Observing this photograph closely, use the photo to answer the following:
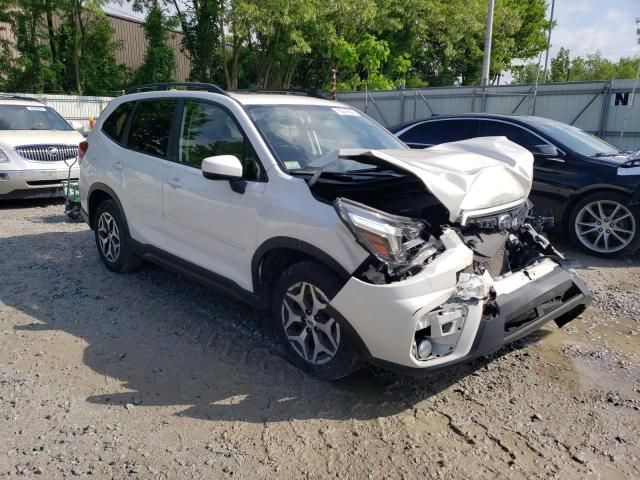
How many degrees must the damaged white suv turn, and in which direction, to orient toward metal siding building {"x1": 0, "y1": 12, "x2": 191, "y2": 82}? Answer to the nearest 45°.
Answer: approximately 135° to its left

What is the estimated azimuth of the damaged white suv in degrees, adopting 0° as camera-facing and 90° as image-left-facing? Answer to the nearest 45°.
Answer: approximately 315°

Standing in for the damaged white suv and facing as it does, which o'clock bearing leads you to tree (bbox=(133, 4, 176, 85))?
The tree is roughly at 7 o'clock from the damaged white suv.

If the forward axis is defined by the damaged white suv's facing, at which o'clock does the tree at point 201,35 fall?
The tree is roughly at 7 o'clock from the damaged white suv.

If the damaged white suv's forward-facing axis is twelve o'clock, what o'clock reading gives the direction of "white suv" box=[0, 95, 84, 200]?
The white suv is roughly at 6 o'clock from the damaged white suv.
